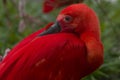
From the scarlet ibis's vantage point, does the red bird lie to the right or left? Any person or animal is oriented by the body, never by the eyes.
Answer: on its left

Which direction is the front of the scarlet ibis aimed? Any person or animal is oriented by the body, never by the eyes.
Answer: to the viewer's right
